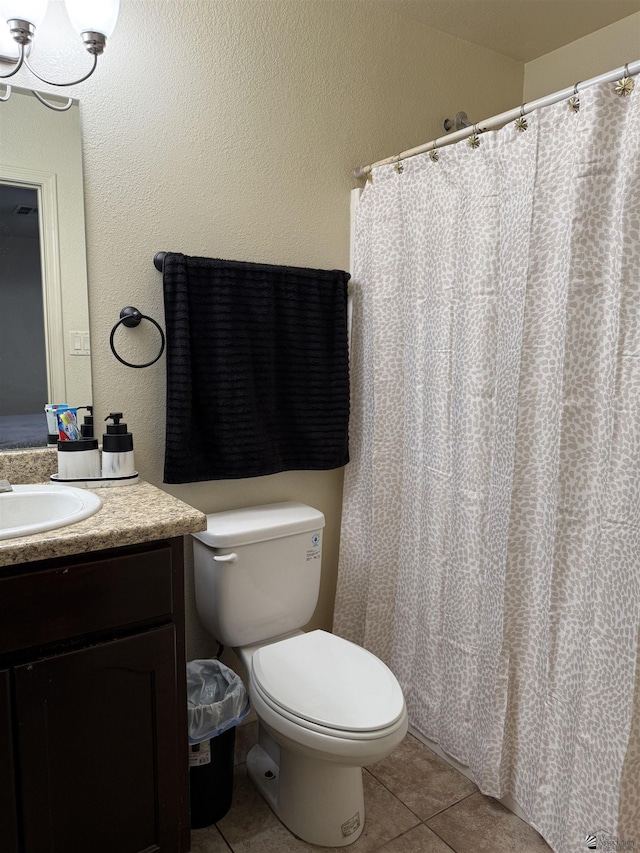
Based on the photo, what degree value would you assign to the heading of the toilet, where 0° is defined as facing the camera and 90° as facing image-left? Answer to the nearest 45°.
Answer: approximately 315°
